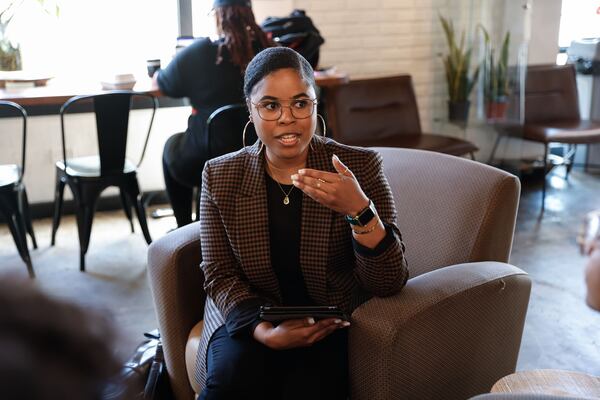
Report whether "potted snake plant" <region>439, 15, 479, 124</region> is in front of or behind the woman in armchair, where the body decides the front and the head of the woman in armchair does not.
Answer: behind

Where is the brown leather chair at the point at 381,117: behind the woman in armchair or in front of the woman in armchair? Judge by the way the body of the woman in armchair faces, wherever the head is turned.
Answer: behind

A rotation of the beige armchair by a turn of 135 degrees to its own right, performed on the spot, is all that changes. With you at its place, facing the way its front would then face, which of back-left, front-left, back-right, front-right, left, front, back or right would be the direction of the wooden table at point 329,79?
front

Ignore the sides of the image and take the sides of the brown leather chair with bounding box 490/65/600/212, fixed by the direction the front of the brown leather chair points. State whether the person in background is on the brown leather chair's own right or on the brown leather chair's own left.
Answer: on the brown leather chair's own right

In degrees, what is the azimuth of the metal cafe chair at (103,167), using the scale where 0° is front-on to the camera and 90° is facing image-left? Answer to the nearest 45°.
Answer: approximately 135°

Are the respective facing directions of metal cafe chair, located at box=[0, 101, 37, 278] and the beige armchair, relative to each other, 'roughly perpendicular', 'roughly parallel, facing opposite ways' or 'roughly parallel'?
roughly perpendicular
